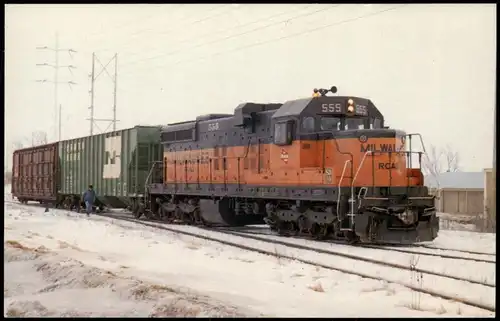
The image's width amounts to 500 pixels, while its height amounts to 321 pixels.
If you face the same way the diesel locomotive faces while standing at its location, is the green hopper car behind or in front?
behind

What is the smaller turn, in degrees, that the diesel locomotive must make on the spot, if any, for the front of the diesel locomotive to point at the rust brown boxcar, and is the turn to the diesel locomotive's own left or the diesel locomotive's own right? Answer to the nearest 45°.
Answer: approximately 180°

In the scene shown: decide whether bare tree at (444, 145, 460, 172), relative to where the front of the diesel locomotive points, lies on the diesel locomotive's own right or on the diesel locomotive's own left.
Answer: on the diesel locomotive's own left

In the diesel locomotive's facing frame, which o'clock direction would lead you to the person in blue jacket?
The person in blue jacket is roughly at 6 o'clock from the diesel locomotive.

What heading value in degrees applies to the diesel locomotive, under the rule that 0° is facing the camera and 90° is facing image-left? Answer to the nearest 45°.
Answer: approximately 315°

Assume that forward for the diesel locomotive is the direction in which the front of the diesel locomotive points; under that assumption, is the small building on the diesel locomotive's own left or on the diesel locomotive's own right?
on the diesel locomotive's own left
